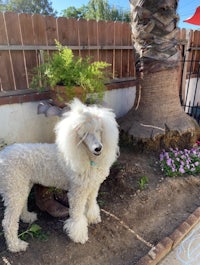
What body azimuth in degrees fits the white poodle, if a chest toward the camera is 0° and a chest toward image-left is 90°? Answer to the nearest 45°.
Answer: approximately 270°

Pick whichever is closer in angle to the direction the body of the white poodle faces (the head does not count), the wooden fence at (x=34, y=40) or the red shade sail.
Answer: the red shade sail

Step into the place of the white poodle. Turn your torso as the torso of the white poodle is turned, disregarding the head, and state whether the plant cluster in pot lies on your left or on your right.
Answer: on your left

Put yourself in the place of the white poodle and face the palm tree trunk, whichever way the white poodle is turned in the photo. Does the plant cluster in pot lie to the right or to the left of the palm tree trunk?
left

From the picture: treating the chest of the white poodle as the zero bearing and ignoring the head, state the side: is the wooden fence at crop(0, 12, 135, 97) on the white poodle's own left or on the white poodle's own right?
on the white poodle's own left

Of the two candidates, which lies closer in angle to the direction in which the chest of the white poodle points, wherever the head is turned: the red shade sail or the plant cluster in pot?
the red shade sail

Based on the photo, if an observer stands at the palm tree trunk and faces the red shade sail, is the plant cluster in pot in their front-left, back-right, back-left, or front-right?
back-left

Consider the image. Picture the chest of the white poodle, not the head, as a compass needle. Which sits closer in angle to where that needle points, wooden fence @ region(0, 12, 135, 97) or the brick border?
the brick border

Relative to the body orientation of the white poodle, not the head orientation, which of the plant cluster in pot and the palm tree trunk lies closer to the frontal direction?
the palm tree trunk
